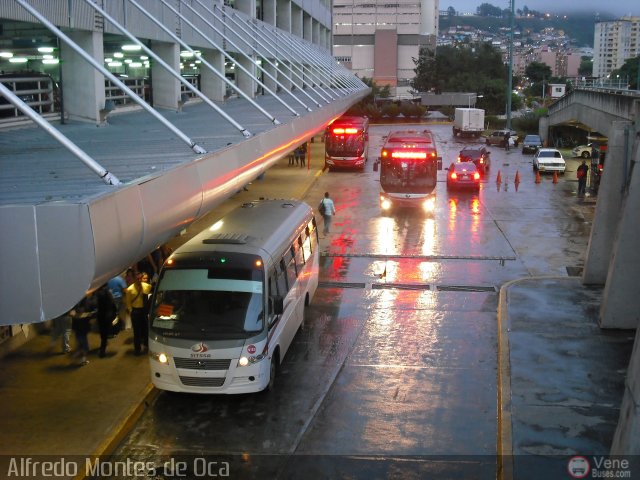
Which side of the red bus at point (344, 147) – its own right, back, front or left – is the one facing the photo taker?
front

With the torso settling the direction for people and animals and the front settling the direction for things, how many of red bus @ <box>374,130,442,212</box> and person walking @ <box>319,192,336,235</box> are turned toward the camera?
1

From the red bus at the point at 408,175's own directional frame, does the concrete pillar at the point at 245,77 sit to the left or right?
on its right

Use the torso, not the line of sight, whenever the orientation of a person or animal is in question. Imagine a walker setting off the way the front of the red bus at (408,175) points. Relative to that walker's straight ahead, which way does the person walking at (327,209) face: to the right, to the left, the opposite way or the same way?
the opposite way

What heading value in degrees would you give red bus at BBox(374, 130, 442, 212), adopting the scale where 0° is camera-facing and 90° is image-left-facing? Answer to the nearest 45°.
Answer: approximately 0°

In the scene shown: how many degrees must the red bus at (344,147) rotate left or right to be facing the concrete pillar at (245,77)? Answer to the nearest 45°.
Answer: approximately 45° to its right

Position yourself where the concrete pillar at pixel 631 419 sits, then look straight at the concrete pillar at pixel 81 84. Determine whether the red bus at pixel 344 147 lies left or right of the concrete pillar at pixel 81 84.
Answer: right

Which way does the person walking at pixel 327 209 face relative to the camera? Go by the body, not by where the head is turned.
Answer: away from the camera

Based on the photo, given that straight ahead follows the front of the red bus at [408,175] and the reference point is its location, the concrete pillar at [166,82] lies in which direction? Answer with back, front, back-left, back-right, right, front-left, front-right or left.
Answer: front-right
